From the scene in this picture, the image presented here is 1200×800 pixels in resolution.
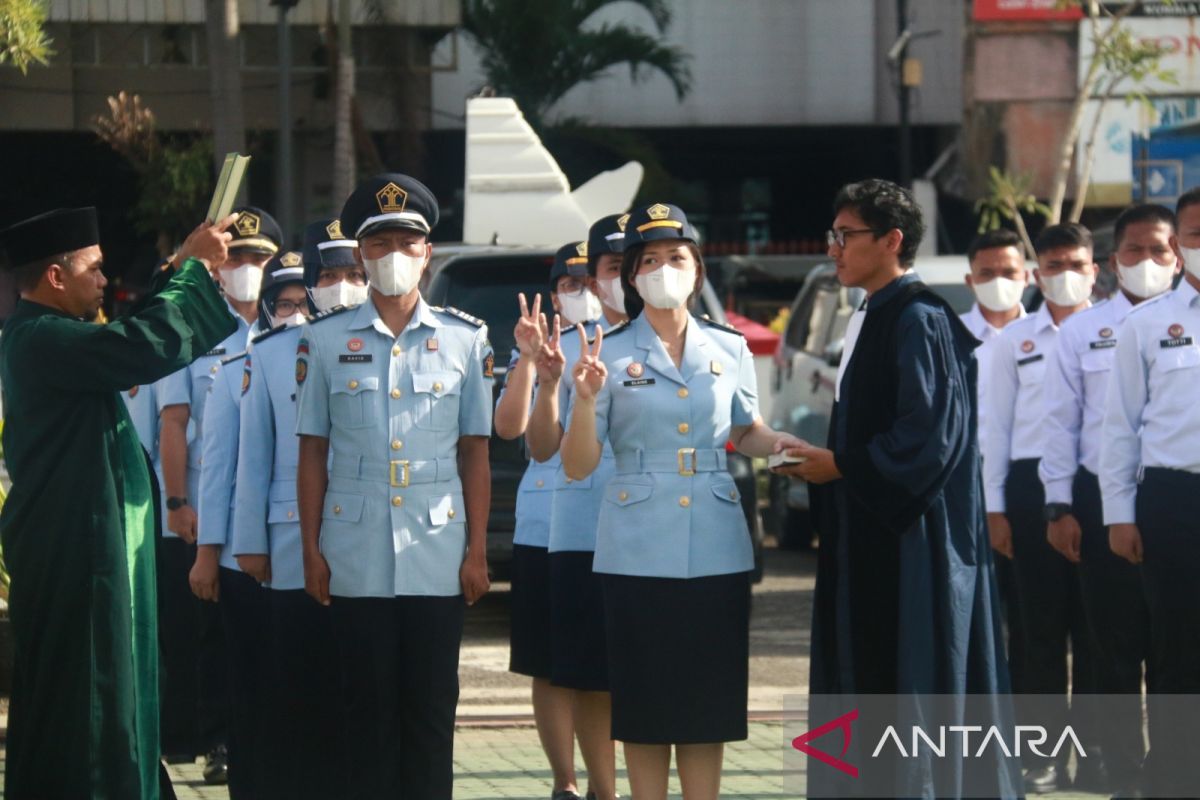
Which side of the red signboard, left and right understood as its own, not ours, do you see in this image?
front

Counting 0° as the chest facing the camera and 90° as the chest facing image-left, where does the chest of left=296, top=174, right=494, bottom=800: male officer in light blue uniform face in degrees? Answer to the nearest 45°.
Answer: approximately 0°

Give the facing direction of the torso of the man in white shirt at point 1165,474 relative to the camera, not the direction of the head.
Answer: toward the camera

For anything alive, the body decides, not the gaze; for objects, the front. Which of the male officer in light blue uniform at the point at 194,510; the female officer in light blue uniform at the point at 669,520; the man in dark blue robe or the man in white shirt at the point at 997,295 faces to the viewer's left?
the man in dark blue robe

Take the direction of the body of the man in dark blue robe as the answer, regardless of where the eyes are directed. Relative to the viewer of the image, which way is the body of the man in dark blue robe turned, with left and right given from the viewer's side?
facing to the left of the viewer

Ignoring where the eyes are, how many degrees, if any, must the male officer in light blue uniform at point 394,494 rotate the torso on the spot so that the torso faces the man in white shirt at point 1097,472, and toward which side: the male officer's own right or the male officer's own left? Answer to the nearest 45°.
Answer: approximately 135° to the male officer's own left

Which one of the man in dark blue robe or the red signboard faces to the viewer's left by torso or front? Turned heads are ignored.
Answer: the man in dark blue robe

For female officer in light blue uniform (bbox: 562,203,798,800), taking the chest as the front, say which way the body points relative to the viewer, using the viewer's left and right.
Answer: facing the viewer

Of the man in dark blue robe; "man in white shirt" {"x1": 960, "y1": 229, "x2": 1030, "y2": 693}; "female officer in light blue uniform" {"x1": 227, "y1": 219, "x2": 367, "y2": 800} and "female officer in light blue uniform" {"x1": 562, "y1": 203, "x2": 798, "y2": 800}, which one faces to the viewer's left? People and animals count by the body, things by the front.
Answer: the man in dark blue robe

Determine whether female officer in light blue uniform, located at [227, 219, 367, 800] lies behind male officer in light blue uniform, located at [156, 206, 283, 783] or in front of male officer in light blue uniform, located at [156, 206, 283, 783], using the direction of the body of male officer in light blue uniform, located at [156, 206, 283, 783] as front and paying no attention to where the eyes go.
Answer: in front

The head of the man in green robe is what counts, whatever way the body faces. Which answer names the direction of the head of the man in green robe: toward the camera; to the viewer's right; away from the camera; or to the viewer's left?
to the viewer's right

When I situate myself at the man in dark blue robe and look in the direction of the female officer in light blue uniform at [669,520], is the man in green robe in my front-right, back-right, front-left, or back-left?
front-left

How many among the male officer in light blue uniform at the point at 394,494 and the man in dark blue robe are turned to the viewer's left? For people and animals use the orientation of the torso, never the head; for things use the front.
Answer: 1

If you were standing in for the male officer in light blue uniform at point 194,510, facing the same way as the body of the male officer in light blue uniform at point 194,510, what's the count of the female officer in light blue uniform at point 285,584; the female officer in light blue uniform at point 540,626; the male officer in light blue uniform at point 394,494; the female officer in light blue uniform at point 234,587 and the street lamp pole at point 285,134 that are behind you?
1
